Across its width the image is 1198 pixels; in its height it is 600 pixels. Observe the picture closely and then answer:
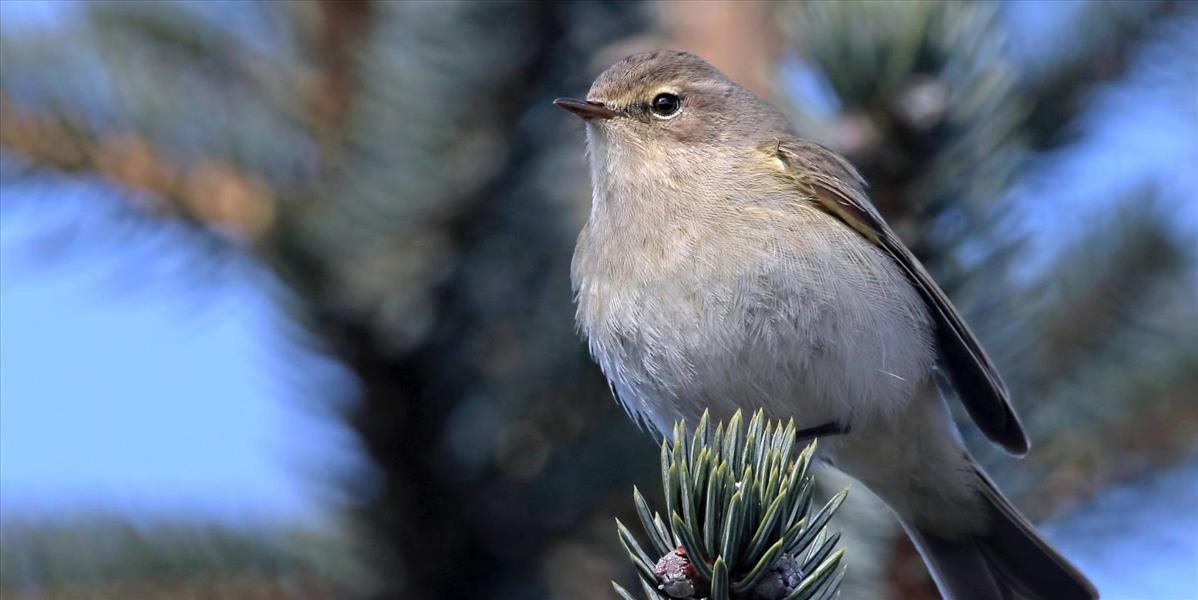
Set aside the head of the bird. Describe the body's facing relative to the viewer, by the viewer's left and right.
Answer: facing the viewer and to the left of the viewer
